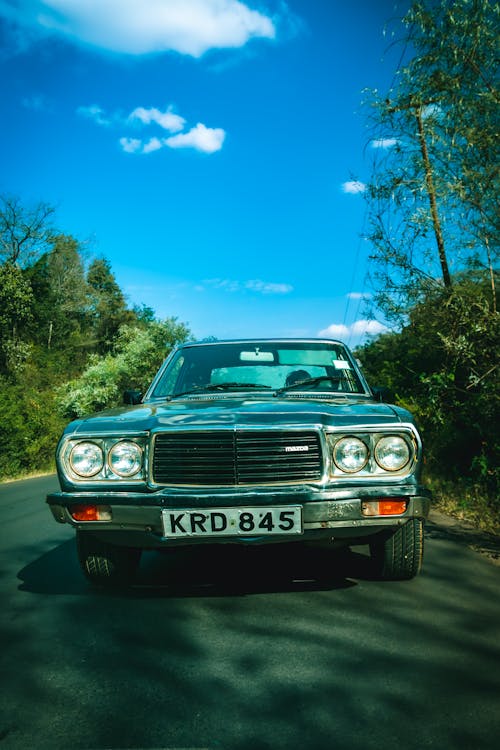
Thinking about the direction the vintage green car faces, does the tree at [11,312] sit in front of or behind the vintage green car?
behind

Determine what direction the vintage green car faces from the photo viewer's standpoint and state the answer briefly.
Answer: facing the viewer
